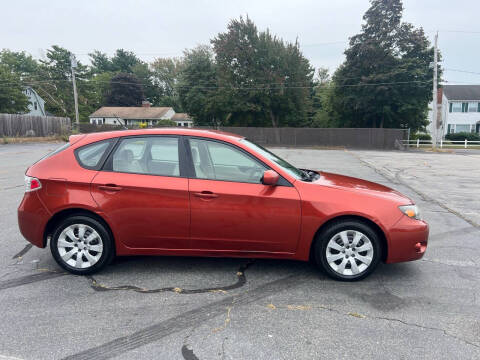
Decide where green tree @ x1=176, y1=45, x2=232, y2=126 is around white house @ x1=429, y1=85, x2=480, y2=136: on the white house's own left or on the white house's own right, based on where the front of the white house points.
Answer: on the white house's own right

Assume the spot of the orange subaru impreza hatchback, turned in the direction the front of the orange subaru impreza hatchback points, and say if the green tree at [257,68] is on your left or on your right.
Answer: on your left

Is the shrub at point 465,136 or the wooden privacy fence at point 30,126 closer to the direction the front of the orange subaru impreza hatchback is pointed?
the shrub

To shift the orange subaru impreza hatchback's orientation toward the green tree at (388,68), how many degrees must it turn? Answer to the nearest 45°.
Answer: approximately 45° to its left

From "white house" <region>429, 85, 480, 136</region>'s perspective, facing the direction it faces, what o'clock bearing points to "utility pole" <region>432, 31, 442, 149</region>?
The utility pole is roughly at 12 o'clock from the white house.

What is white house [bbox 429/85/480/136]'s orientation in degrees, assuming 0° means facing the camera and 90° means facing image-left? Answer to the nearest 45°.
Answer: approximately 0°

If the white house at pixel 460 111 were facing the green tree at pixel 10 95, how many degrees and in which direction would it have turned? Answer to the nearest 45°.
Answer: approximately 45° to its right

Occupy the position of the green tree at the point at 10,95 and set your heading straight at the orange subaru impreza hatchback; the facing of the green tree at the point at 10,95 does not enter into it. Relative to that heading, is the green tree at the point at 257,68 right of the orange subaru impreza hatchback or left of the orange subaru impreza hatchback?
left

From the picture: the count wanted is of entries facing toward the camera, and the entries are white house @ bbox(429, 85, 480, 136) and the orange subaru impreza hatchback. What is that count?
1

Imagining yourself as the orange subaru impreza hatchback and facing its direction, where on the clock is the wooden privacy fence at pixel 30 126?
The wooden privacy fence is roughly at 8 o'clock from the orange subaru impreza hatchback.

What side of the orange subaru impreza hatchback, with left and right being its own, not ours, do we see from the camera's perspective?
right

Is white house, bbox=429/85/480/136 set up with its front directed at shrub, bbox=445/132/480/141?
yes

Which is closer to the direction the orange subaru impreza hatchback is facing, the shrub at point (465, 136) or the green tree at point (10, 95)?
the shrub
